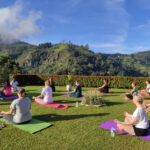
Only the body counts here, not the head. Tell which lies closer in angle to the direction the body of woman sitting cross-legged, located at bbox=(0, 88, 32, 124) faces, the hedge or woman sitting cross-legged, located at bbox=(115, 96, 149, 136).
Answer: the hedge
